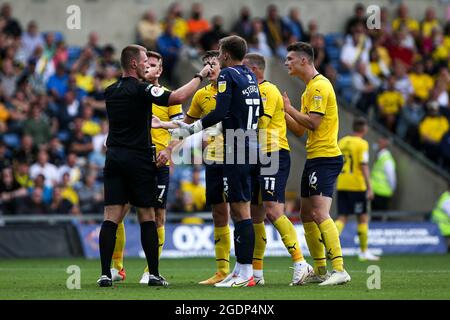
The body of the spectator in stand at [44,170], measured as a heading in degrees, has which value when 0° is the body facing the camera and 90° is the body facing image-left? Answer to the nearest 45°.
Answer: approximately 0°

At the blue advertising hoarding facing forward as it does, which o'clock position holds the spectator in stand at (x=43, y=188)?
The spectator in stand is roughly at 3 o'clock from the blue advertising hoarding.

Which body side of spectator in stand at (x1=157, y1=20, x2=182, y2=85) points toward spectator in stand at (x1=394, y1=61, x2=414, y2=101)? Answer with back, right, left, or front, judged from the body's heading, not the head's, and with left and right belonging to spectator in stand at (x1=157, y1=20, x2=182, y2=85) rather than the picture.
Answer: left

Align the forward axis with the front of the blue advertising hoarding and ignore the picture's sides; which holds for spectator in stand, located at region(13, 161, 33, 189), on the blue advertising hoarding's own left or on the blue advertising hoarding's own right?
on the blue advertising hoarding's own right

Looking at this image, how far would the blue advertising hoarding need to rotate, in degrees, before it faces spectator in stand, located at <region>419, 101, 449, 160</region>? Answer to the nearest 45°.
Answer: approximately 135° to its left

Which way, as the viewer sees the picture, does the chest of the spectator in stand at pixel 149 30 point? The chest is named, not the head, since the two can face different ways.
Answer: toward the camera

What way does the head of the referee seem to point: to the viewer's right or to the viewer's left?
to the viewer's right

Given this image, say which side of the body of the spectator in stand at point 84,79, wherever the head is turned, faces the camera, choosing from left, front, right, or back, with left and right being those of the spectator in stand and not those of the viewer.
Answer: front

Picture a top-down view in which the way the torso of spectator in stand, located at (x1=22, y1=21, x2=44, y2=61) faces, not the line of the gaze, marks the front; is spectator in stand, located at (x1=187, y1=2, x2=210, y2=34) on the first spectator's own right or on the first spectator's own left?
on the first spectator's own left

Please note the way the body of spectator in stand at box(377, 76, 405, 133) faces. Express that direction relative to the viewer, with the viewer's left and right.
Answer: facing the viewer

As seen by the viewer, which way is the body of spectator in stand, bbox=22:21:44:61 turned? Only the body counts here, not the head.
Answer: toward the camera

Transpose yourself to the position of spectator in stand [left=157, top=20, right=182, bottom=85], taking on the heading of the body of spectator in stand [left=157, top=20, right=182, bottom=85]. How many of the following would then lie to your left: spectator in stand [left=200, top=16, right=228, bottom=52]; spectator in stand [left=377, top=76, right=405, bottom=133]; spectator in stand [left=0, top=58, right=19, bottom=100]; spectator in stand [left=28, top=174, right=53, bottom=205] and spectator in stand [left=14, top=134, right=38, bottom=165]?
2
